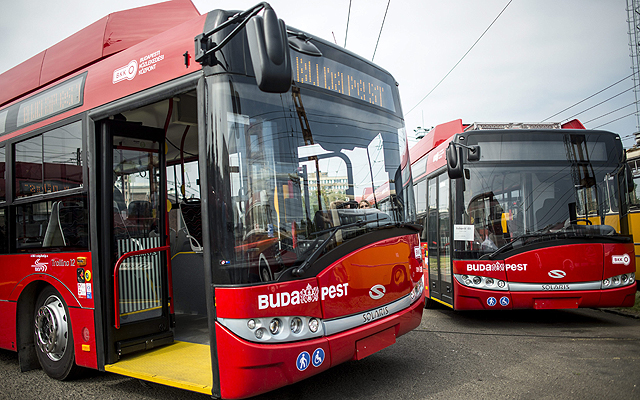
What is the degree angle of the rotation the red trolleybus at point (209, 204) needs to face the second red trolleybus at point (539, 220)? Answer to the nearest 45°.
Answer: approximately 45° to its left

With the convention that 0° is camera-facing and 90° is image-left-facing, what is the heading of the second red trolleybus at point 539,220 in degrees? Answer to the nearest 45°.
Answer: approximately 0°

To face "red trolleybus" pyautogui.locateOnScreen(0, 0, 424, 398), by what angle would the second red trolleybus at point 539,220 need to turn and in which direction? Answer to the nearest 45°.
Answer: approximately 45° to its right

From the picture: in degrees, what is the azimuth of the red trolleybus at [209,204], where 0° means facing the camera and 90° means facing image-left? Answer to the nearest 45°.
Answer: approximately 315°
